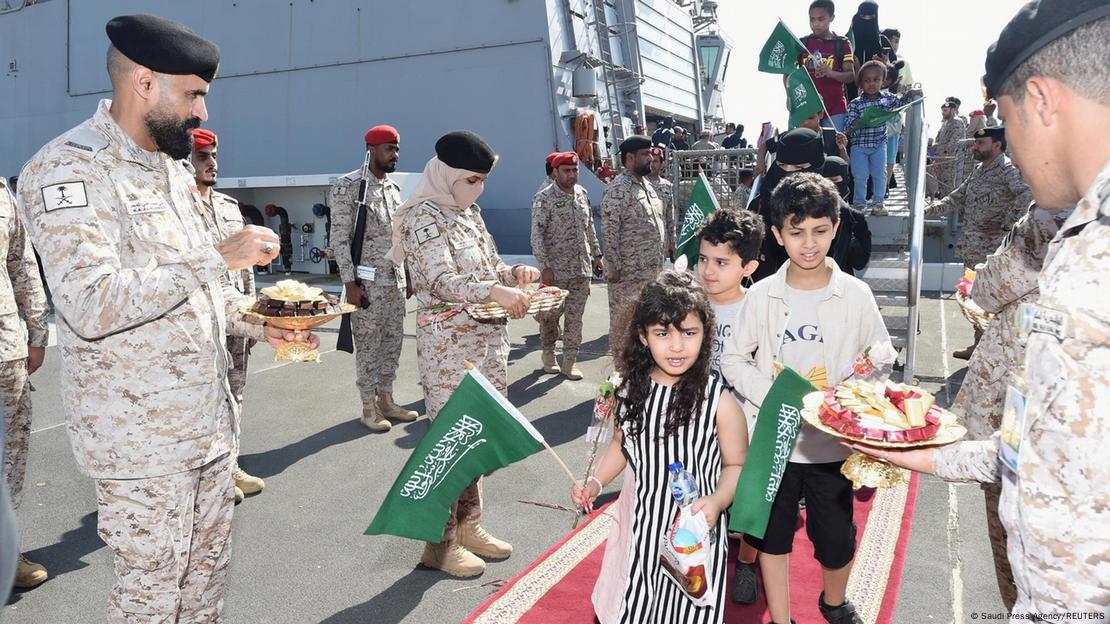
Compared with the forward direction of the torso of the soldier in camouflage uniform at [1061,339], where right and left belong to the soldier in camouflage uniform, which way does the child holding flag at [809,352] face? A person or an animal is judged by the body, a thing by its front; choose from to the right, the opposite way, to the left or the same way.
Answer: to the left

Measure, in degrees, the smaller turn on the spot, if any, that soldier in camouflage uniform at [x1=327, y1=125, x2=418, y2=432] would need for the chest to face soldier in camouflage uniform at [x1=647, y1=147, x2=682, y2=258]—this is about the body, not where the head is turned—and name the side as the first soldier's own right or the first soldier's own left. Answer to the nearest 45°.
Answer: approximately 90° to the first soldier's own left

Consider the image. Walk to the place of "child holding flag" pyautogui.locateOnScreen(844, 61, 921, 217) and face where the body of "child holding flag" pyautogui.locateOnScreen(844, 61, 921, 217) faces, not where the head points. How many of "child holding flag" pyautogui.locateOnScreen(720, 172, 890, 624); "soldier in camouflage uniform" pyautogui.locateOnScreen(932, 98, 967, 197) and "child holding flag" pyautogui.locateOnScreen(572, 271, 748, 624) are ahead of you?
2

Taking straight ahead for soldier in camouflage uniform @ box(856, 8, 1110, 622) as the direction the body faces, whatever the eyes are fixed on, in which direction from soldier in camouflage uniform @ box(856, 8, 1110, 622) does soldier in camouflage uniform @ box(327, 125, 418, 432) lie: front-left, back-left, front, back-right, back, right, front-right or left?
front-right

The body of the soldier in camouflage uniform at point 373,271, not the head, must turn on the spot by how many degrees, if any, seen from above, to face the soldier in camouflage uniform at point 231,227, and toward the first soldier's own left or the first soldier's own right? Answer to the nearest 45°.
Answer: approximately 90° to the first soldier's own right

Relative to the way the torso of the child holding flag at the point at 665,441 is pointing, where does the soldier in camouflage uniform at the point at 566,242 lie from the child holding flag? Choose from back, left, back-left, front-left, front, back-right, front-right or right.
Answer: back

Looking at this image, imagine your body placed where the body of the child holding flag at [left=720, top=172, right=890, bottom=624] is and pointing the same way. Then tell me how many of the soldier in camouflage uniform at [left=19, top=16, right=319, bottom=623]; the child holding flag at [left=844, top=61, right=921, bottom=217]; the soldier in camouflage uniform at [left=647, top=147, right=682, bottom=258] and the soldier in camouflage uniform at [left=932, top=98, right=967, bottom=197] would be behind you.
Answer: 3

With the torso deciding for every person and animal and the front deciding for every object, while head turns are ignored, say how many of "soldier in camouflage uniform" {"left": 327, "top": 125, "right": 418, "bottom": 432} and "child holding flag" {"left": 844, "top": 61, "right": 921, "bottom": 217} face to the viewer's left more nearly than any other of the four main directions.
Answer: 0

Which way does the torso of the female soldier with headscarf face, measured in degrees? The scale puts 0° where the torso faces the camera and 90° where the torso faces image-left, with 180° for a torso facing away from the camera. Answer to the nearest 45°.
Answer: approximately 315°

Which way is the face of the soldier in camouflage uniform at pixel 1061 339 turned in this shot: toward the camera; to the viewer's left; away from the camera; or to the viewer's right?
to the viewer's left
